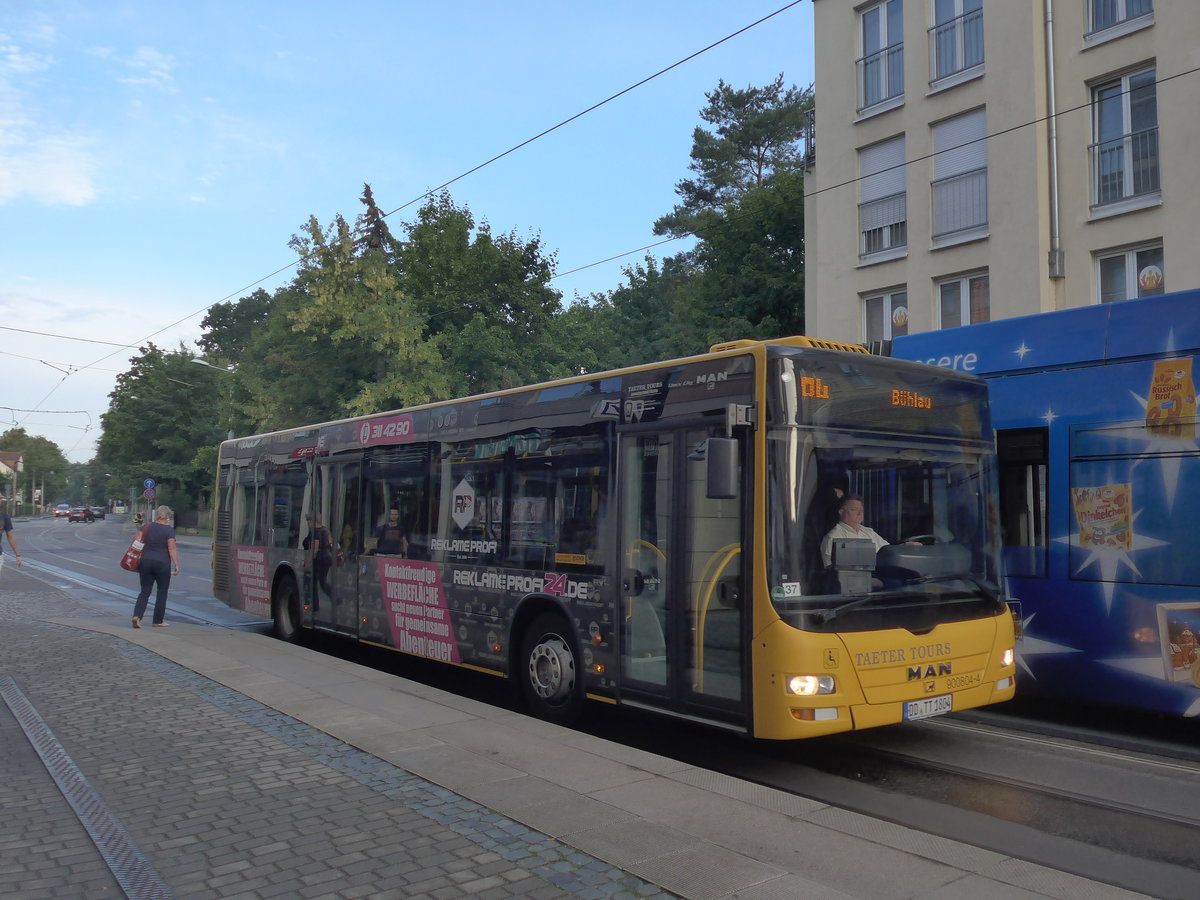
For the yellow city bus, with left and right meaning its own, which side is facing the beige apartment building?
left

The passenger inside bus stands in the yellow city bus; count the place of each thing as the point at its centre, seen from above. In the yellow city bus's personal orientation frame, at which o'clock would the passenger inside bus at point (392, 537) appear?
The passenger inside bus is roughly at 6 o'clock from the yellow city bus.

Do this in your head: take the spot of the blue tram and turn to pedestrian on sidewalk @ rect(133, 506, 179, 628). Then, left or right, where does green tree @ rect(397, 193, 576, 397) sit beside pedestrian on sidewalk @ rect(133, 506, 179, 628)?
right

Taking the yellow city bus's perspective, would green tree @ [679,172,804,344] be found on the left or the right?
on its left

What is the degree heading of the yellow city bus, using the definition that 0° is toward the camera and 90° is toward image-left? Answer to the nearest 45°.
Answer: approximately 315°

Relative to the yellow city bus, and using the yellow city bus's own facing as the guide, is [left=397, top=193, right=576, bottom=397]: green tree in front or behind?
behind

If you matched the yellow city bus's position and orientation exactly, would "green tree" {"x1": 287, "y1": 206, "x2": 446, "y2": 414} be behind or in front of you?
behind

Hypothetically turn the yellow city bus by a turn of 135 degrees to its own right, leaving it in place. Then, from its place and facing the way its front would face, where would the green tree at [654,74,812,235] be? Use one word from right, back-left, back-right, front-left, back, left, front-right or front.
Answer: right
